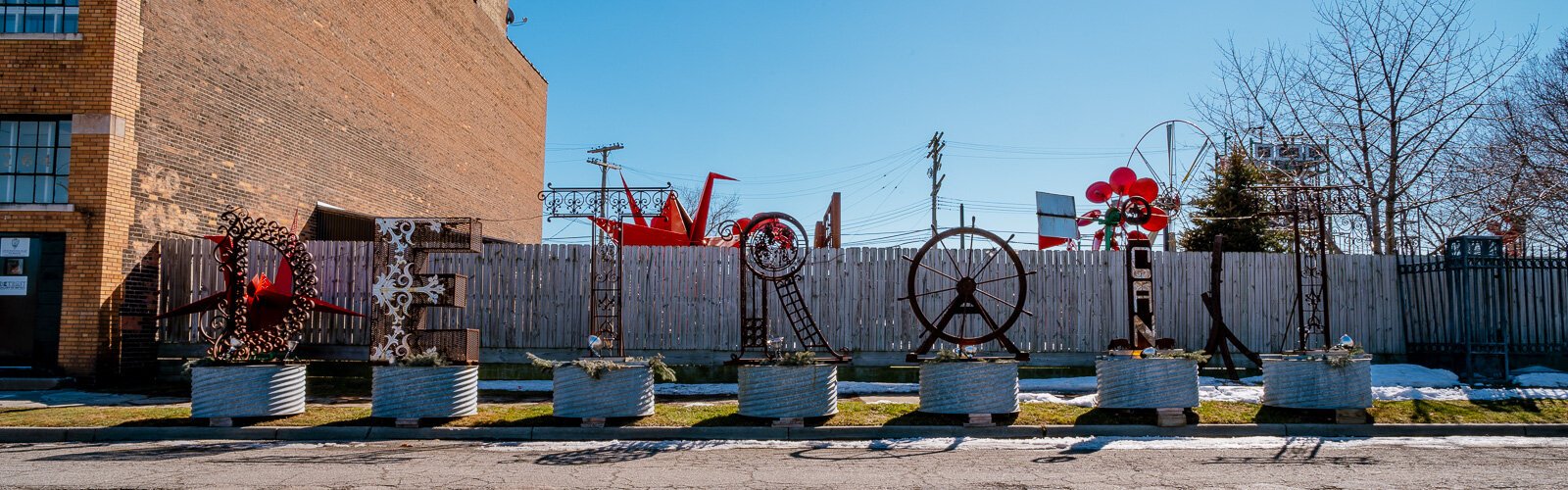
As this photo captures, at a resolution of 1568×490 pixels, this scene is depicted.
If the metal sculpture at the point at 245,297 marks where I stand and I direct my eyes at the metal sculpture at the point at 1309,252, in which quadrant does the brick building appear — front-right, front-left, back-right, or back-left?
back-left

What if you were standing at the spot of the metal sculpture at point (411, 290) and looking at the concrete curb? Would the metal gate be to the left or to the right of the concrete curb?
left

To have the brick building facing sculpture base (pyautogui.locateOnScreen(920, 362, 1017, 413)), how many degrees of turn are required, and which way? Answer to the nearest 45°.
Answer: approximately 45° to its left

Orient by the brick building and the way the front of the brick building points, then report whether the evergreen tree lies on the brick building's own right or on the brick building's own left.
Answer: on the brick building's own left

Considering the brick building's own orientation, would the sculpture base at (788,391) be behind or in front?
in front

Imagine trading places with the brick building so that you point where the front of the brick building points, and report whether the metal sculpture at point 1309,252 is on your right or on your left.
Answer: on your left

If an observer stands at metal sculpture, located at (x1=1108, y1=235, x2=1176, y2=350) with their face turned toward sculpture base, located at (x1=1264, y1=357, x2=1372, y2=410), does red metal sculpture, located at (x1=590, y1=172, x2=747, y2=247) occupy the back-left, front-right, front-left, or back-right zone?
back-left

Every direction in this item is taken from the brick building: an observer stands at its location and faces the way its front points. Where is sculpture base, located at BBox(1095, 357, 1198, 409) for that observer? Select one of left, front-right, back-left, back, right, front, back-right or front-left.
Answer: front-left

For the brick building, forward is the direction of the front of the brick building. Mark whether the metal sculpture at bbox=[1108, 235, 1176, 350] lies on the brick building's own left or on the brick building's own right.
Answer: on the brick building's own left

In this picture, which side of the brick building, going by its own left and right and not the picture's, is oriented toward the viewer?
front

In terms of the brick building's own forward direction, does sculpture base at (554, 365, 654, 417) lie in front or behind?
in front

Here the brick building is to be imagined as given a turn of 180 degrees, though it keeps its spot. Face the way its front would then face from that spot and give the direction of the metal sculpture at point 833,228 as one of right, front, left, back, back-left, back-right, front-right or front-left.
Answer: right

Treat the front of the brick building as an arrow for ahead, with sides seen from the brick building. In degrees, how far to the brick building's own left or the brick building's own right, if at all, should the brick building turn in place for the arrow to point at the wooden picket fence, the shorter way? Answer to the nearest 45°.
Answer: approximately 90° to the brick building's own left

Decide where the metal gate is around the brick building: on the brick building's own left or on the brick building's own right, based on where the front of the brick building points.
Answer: on the brick building's own left
